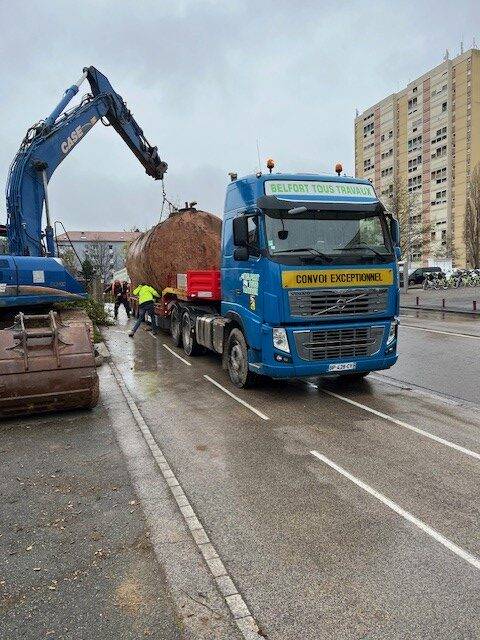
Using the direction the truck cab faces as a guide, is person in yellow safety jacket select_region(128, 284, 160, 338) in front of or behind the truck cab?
behind

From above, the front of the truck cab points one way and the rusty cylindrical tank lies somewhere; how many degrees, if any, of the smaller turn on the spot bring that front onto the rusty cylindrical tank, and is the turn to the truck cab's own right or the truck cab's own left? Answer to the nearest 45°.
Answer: approximately 180°

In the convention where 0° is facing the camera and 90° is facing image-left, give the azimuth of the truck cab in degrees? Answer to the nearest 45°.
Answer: approximately 315°

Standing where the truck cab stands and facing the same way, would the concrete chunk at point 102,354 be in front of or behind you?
behind

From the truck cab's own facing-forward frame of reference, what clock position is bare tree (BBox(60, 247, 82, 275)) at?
The bare tree is roughly at 6 o'clock from the truck cab.

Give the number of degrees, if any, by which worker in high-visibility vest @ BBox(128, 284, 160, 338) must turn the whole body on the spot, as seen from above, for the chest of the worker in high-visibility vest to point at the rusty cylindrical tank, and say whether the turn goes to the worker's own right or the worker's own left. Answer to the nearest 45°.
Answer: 0° — they already face it

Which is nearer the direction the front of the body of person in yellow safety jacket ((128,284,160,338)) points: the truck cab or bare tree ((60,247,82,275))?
the bare tree

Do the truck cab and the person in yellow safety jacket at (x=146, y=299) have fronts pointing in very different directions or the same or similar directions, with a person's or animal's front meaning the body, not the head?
very different directions

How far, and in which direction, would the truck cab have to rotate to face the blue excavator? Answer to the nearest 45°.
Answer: approximately 135° to its right
